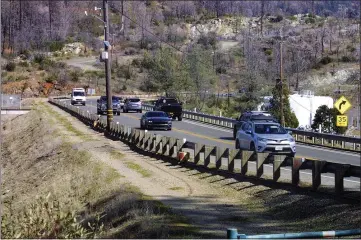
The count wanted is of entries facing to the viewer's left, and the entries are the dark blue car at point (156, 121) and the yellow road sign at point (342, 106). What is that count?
0

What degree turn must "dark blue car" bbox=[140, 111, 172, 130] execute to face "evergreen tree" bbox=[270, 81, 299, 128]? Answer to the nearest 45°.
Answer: approximately 45° to its left

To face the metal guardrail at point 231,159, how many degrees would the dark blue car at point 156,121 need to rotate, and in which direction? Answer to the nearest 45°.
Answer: approximately 45° to its right

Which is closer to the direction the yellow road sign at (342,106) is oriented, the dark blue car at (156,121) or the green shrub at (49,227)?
the green shrub

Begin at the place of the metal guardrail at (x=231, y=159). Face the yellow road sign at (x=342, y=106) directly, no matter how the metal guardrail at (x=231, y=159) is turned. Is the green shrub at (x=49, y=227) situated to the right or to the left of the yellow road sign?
right

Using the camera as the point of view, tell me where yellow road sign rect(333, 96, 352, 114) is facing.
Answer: facing the viewer

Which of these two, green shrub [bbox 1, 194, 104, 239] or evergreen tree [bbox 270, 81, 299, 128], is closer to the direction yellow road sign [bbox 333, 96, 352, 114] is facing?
the green shrub

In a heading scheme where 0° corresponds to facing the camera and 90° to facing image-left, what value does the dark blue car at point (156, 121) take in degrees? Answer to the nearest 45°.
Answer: approximately 315°

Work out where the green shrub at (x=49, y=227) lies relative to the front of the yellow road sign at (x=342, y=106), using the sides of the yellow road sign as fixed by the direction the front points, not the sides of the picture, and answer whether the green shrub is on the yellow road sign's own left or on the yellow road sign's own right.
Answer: on the yellow road sign's own right
